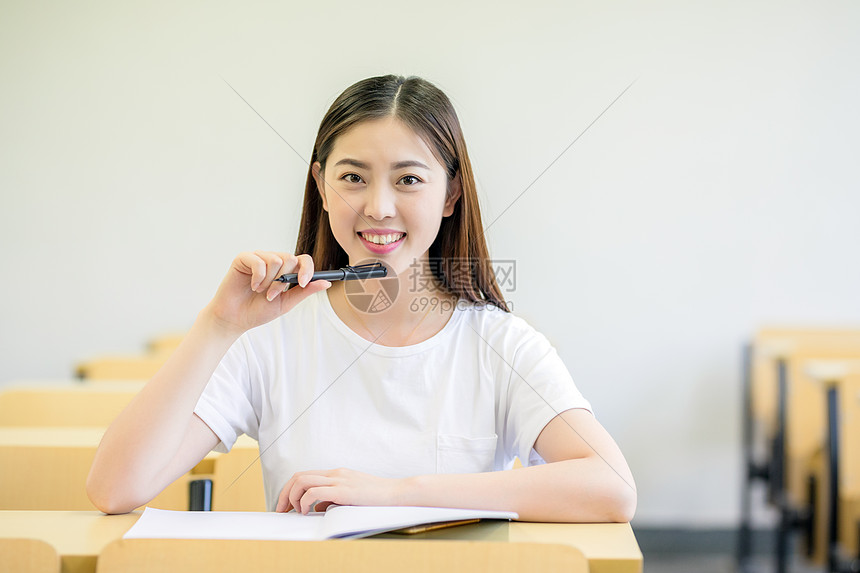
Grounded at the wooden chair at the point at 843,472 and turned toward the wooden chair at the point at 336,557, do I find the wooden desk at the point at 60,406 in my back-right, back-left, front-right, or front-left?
front-right

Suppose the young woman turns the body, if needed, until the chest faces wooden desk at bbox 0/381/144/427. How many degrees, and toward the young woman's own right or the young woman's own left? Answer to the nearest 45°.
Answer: approximately 135° to the young woman's own right

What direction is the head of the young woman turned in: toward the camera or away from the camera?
toward the camera

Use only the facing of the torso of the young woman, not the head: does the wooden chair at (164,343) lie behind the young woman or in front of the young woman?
behind

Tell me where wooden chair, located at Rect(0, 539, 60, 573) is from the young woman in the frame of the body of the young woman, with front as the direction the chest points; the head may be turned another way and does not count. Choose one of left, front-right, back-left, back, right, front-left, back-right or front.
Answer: front-right

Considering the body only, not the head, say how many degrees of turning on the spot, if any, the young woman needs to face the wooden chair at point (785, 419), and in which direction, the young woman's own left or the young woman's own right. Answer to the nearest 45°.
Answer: approximately 135° to the young woman's own left

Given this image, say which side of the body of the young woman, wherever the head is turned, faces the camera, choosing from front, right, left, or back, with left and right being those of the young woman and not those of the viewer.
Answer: front
